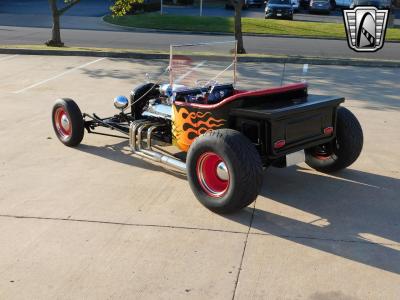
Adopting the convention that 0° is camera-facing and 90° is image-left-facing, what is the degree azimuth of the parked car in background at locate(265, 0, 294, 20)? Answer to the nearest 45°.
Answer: approximately 0°

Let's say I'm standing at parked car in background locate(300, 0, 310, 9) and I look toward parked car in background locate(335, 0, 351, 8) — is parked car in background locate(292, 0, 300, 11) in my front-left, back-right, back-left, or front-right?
back-right

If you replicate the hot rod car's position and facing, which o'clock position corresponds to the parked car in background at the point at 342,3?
The parked car in background is roughly at 2 o'clock from the hot rod car.

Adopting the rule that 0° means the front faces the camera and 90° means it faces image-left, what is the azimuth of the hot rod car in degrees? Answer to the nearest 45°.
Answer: approximately 135°

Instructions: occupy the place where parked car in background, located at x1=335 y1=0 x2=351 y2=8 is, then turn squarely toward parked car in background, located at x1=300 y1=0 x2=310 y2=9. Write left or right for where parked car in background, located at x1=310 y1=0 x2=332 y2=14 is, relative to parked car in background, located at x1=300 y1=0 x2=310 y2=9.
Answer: left

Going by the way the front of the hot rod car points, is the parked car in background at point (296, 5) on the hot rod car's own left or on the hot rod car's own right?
on the hot rod car's own right

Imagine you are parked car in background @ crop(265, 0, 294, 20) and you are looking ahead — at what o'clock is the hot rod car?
The hot rod car is roughly at 12 o'clock from the parked car in background.

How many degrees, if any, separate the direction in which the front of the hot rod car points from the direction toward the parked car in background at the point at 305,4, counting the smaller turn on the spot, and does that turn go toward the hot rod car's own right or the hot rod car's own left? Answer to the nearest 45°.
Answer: approximately 45° to the hot rod car's own right

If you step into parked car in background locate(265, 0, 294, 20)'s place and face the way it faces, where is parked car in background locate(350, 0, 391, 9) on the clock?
parked car in background locate(350, 0, 391, 9) is roughly at 9 o'clock from parked car in background locate(265, 0, 294, 20).

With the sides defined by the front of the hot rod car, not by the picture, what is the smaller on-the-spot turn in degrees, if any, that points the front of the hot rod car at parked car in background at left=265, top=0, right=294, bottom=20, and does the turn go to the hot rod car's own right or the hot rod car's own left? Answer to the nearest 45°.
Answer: approximately 45° to the hot rod car's own right

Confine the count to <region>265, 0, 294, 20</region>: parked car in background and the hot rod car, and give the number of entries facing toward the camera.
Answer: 1
